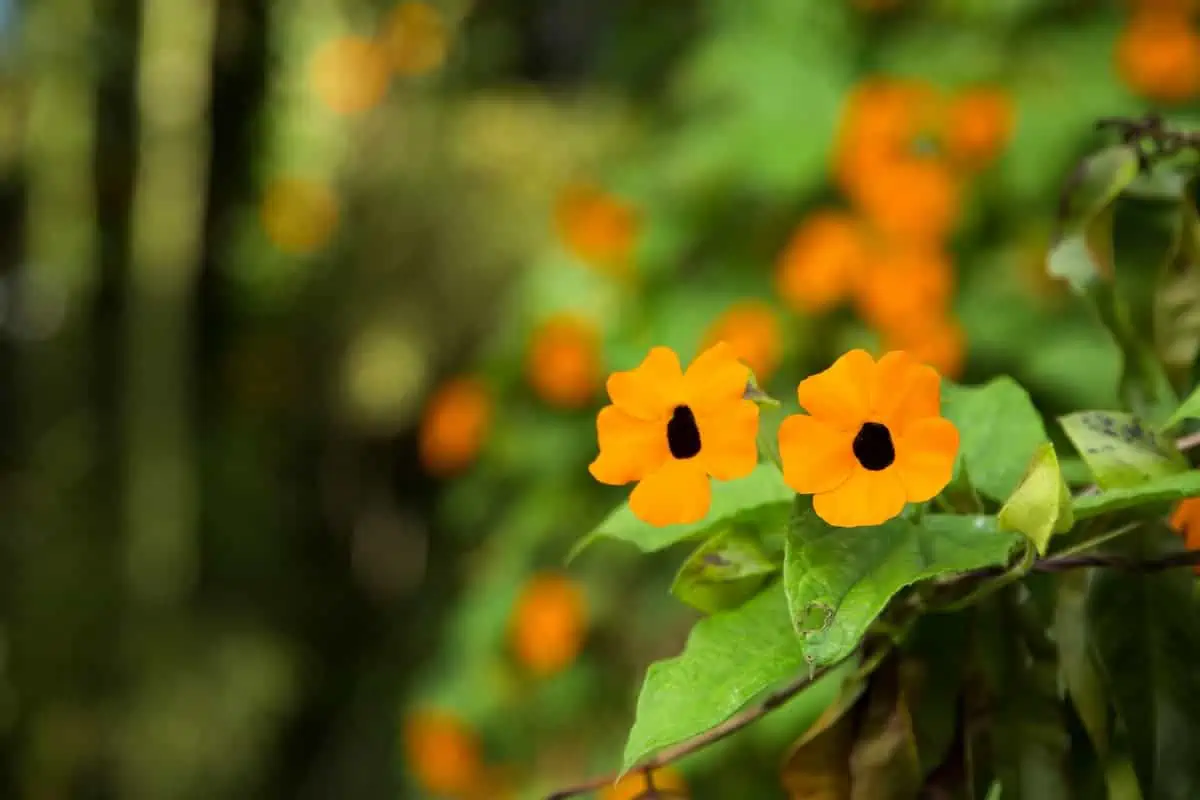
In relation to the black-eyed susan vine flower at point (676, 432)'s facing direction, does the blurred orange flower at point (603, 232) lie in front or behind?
behind

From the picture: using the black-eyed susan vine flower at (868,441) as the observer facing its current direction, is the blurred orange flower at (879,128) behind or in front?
behind

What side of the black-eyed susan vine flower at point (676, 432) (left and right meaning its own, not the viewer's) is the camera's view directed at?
front

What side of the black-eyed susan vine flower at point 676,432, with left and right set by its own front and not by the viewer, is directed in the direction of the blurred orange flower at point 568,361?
back

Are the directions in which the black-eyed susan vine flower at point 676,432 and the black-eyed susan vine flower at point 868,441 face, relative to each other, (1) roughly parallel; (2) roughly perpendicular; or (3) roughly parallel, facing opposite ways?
roughly parallel

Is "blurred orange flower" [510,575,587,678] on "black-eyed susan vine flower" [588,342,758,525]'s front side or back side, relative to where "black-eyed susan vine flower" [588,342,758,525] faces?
on the back side

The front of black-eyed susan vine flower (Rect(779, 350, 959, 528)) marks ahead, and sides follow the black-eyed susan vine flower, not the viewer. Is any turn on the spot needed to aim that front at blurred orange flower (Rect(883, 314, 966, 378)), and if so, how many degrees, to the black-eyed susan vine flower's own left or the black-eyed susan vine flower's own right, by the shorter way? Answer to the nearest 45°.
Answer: approximately 180°

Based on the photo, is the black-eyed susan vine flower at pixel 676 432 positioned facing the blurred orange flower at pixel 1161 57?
no

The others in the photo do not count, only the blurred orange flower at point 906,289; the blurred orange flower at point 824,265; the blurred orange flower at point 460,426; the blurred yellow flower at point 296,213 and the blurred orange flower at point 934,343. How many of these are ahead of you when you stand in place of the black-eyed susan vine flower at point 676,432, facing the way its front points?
0

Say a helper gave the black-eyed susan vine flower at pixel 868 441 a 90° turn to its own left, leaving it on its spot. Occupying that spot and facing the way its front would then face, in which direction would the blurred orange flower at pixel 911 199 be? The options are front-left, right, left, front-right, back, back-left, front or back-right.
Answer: left

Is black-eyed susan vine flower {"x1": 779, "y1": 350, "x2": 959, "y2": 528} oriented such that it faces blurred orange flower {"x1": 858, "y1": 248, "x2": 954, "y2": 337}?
no

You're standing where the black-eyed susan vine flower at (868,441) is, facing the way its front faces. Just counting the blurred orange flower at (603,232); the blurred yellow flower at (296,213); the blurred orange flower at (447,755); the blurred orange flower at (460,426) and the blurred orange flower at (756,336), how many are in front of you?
0

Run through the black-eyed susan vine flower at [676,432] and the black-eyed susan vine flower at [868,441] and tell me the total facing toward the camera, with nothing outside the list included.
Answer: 2
